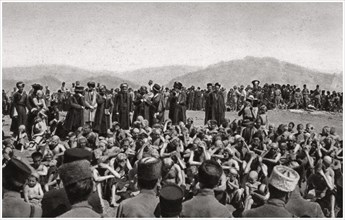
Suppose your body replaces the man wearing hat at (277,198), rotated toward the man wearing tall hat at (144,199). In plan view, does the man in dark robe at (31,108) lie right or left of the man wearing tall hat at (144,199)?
right

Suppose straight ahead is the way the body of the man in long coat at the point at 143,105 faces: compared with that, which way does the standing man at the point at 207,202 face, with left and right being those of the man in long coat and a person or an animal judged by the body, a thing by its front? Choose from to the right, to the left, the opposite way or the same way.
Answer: the opposite way

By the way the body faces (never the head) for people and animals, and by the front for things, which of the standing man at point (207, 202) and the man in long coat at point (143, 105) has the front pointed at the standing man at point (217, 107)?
the standing man at point (207, 202)

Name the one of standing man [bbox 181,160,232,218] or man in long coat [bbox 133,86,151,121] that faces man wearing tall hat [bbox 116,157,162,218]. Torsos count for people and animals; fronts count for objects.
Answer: the man in long coat

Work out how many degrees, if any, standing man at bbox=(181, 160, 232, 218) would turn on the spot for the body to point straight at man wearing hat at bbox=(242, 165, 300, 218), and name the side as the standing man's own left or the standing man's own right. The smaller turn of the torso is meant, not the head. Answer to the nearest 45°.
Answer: approximately 90° to the standing man's own right

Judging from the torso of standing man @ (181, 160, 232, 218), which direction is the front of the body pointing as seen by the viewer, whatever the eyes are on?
away from the camera
